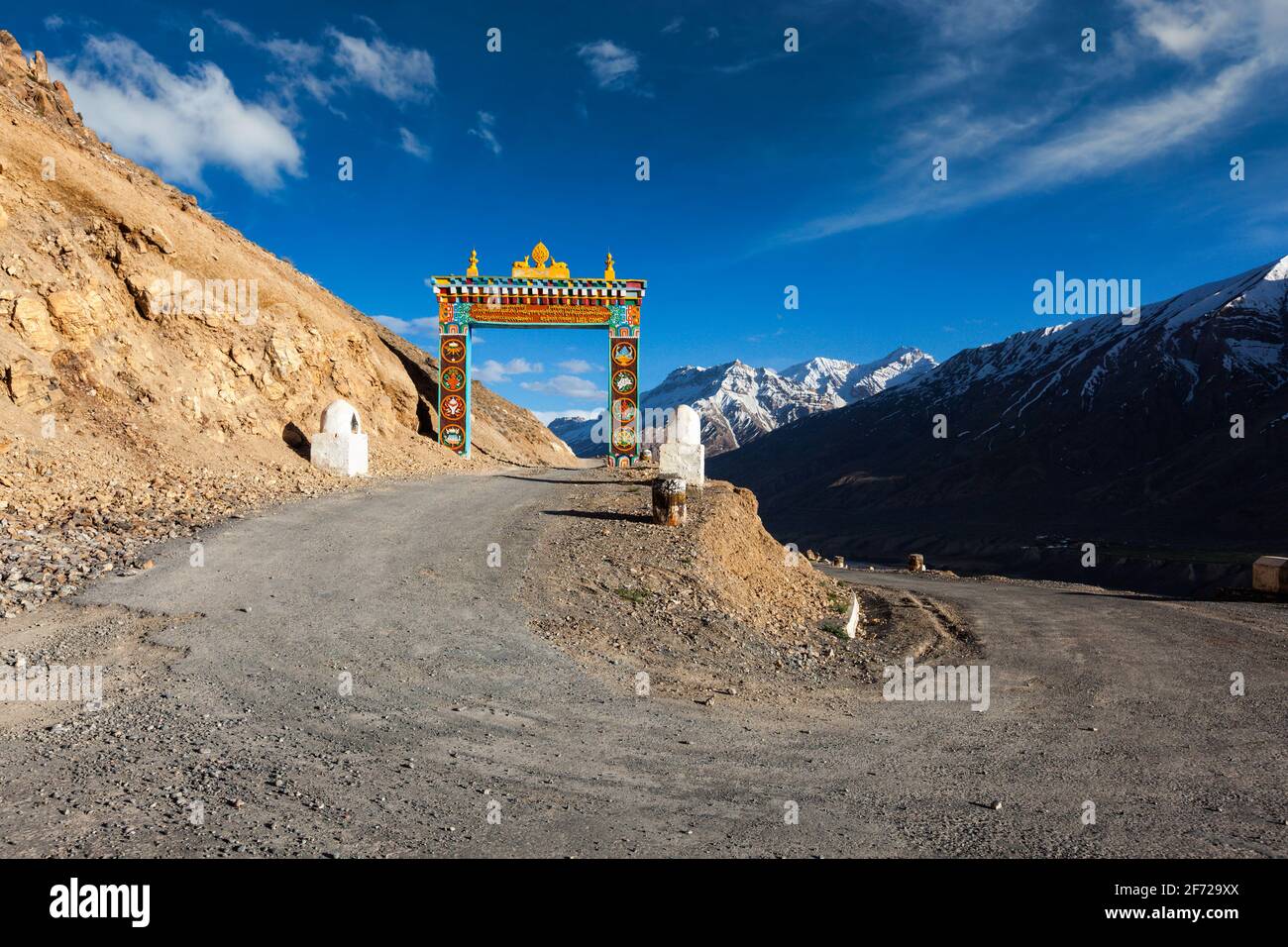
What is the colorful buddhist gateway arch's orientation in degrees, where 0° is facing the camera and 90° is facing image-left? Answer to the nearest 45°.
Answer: approximately 0°
